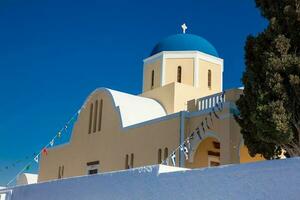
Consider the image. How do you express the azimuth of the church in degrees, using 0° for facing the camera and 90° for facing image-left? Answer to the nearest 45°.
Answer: approximately 315°
